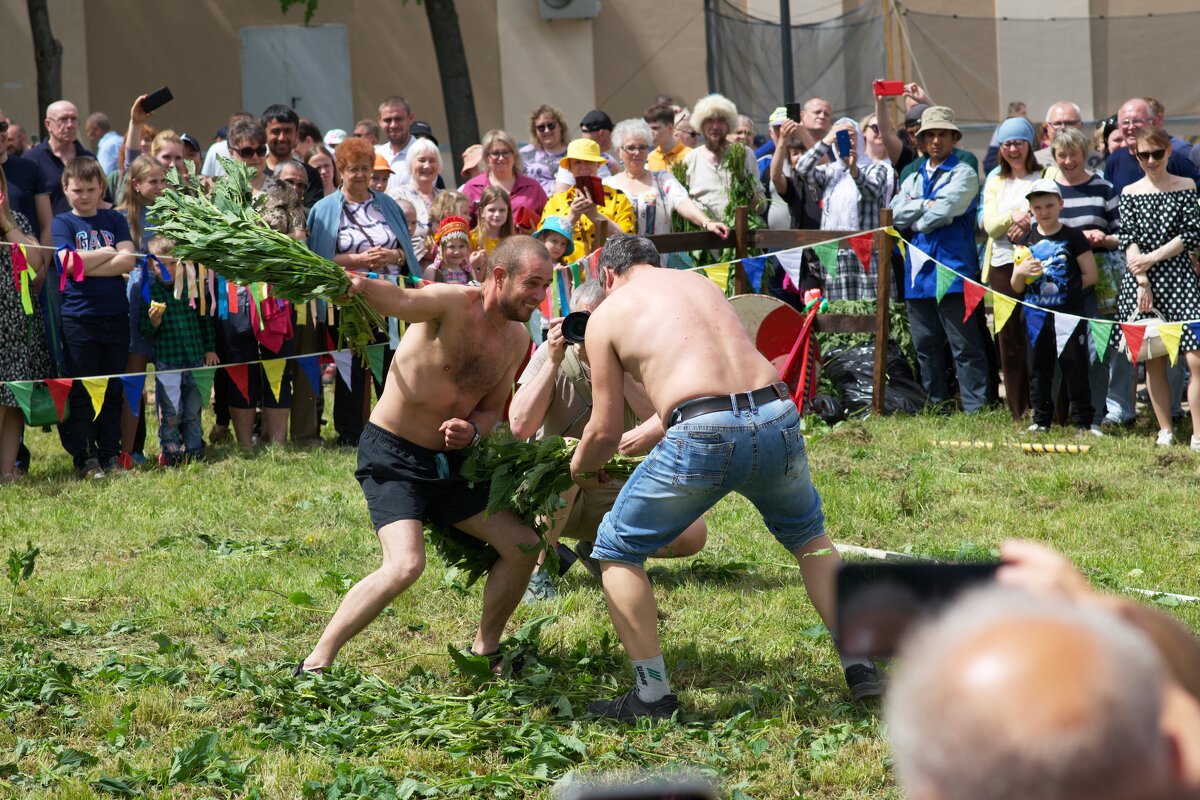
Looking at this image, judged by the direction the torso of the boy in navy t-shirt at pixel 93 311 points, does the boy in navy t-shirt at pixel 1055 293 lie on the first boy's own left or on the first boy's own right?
on the first boy's own left

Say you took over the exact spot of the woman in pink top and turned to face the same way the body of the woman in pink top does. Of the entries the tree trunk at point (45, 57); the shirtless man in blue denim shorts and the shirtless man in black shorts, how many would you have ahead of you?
2

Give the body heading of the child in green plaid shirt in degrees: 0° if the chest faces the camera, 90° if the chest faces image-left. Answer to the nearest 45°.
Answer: approximately 0°

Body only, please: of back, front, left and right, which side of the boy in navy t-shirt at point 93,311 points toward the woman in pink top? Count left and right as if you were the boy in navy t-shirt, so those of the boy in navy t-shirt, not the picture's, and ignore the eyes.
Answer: left

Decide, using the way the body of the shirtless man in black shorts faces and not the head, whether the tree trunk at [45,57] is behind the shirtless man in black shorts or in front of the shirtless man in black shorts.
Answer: behind

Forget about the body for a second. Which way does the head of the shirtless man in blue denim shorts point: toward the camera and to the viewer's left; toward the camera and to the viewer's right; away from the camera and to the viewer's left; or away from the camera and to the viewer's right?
away from the camera and to the viewer's left

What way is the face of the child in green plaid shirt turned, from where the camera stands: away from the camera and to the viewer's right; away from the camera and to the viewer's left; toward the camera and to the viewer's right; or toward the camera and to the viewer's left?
toward the camera and to the viewer's right

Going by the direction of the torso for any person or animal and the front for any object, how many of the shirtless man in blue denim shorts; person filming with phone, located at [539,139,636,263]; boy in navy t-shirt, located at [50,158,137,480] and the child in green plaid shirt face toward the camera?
3

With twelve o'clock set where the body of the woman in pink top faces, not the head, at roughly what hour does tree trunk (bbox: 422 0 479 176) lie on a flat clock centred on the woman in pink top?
The tree trunk is roughly at 6 o'clock from the woman in pink top.

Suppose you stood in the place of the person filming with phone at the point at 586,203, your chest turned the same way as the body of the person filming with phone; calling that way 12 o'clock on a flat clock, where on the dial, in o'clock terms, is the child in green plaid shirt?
The child in green plaid shirt is roughly at 3 o'clock from the person filming with phone.
